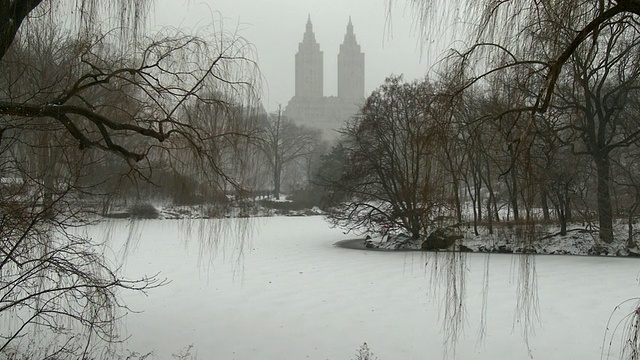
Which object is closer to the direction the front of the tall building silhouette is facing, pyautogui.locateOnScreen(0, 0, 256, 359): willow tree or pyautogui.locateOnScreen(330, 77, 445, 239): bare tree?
the willow tree

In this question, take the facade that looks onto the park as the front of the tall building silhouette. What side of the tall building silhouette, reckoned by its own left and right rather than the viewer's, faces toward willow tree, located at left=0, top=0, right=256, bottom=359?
front

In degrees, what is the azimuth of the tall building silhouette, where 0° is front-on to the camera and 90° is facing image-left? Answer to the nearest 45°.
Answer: approximately 0°
